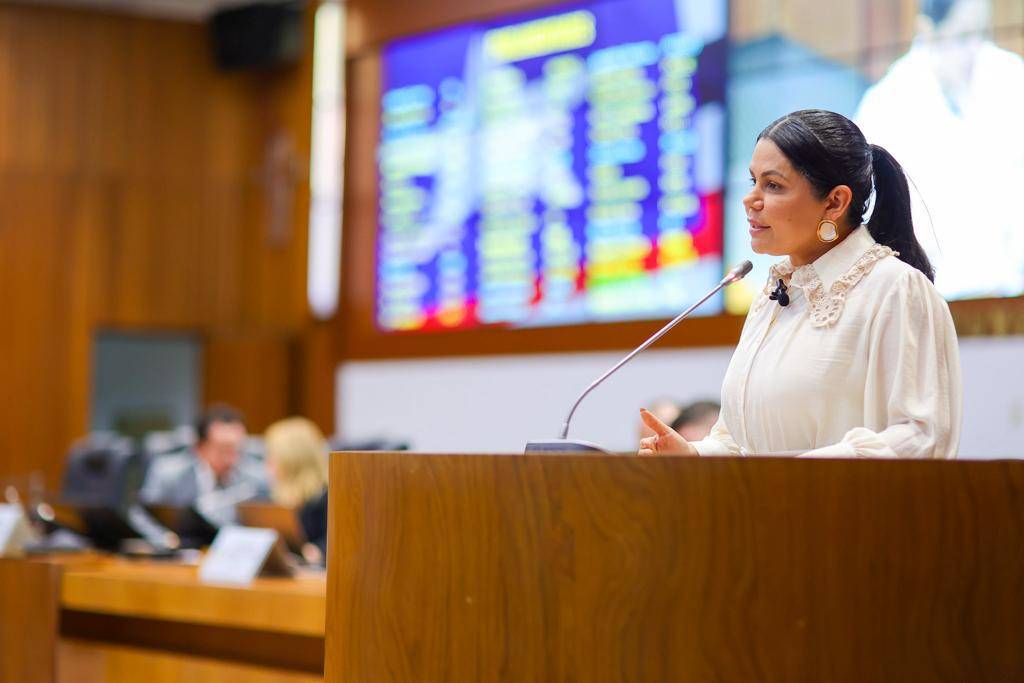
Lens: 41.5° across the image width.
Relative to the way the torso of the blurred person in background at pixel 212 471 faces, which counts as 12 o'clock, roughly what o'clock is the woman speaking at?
The woman speaking is roughly at 1 o'clock from the blurred person in background.

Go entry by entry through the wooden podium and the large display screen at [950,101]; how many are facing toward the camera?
2

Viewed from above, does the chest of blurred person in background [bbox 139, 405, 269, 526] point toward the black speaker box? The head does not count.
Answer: no

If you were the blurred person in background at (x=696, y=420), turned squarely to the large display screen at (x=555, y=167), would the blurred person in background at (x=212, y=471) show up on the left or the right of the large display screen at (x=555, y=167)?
left

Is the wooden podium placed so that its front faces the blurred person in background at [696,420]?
no

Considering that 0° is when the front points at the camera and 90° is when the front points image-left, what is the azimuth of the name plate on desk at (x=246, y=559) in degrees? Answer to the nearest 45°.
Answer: approximately 45°

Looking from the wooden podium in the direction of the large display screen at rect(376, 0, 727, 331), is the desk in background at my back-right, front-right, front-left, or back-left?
front-left

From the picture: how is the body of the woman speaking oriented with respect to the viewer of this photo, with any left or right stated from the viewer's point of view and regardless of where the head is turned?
facing the viewer and to the left of the viewer

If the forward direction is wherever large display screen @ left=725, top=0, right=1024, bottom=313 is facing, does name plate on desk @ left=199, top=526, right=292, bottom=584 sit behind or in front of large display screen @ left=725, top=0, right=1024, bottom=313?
in front

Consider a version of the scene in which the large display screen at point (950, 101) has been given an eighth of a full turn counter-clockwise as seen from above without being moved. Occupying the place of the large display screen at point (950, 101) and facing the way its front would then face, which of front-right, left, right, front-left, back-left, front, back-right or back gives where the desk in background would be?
right

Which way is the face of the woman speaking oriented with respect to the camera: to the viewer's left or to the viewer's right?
to the viewer's left

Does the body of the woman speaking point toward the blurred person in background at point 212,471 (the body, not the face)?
no

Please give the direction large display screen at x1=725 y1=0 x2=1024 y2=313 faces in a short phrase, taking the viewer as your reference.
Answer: facing the viewer

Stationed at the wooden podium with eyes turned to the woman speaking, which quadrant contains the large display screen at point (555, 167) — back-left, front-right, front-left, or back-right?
front-left

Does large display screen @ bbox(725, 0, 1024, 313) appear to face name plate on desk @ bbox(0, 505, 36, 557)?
no
